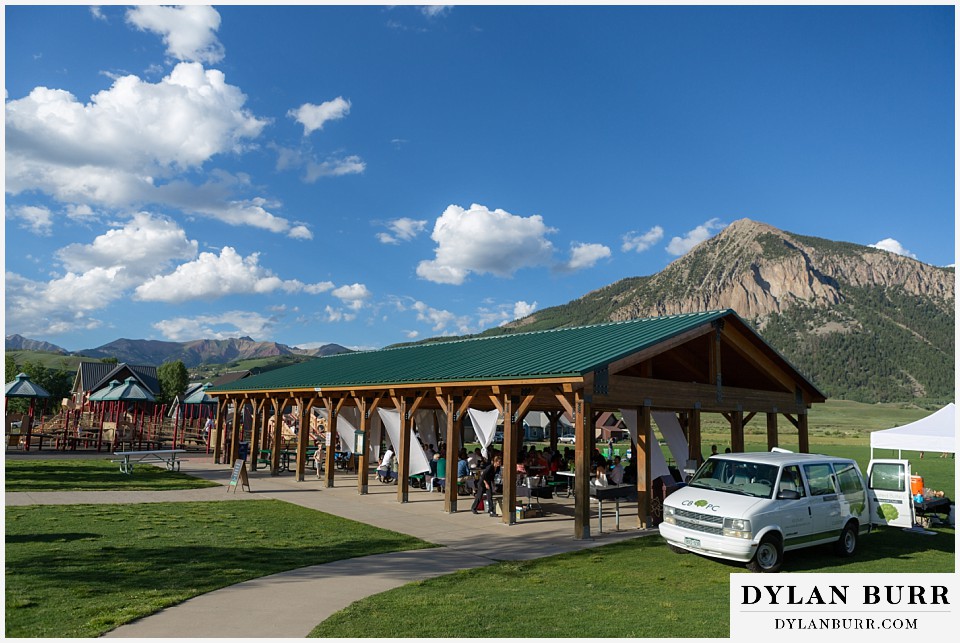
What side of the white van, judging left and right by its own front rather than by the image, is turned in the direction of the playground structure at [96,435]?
right

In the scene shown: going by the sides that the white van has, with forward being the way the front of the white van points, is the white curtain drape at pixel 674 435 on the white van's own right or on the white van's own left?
on the white van's own right

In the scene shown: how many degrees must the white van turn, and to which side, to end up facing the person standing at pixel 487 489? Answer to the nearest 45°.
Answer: approximately 90° to its right

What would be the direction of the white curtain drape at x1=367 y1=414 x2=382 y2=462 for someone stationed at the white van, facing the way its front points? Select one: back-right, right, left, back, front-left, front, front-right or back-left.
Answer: right

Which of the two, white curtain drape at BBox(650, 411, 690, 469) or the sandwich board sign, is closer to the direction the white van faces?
the sandwich board sign

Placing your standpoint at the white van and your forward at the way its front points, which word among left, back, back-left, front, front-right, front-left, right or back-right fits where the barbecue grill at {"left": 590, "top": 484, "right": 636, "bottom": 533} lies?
right

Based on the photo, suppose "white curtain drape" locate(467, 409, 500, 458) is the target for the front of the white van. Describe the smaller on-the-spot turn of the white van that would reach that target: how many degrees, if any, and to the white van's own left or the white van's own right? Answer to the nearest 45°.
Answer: approximately 90° to the white van's own right

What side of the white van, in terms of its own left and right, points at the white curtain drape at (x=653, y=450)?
right

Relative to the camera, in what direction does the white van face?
facing the viewer and to the left of the viewer

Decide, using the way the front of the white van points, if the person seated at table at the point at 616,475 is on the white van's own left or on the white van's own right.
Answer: on the white van's own right
